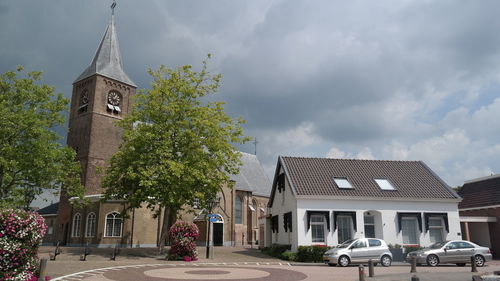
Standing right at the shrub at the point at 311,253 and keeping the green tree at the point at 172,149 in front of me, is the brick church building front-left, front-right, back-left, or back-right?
front-right

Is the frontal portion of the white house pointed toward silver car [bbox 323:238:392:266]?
yes

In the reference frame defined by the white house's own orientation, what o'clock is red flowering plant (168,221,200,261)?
The red flowering plant is roughly at 2 o'clock from the white house.

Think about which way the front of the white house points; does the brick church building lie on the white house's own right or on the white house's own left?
on the white house's own right

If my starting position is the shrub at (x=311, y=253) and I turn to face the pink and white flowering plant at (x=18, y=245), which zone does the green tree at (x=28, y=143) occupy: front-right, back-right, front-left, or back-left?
front-right

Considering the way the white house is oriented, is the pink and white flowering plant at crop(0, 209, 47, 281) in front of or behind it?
in front

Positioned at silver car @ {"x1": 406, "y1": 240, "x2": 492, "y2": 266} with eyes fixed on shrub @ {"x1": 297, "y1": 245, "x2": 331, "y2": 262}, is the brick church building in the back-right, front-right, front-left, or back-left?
front-right

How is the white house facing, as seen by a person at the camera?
facing the viewer

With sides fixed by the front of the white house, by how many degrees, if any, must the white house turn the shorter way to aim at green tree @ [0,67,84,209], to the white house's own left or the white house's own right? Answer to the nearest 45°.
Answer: approximately 90° to the white house's own right

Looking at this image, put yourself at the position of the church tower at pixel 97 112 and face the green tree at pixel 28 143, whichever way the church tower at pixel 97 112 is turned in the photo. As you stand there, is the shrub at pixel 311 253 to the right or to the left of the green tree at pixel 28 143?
left

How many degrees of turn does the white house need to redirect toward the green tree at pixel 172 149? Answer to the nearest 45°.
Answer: approximately 90° to its right
